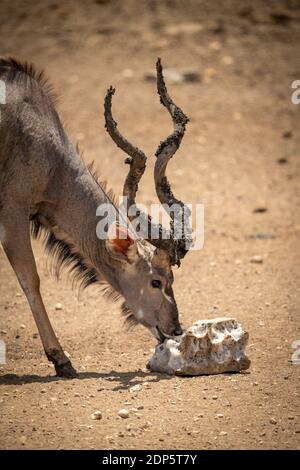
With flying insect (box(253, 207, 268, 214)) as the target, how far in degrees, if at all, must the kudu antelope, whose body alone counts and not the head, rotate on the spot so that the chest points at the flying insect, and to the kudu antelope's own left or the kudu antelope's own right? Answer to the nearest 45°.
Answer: approximately 45° to the kudu antelope's own left

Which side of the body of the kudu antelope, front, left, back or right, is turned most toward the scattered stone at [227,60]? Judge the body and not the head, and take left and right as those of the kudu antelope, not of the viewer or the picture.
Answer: left

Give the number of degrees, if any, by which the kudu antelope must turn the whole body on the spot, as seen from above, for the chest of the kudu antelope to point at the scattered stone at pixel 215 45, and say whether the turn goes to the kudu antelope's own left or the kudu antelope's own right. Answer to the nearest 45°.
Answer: approximately 90° to the kudu antelope's own left

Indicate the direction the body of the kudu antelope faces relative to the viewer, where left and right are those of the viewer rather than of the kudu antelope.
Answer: facing to the right of the viewer

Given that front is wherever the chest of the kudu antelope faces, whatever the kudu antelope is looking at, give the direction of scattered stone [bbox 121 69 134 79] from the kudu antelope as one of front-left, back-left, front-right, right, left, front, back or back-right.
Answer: left

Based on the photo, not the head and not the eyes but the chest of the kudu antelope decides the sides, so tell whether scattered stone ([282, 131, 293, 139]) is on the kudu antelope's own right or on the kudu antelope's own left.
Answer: on the kudu antelope's own left

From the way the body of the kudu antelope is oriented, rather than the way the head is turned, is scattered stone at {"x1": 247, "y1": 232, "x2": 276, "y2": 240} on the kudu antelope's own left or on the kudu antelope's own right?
on the kudu antelope's own left

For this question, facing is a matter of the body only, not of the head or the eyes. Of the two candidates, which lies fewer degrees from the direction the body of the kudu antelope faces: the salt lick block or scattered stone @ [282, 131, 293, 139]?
the salt lick block

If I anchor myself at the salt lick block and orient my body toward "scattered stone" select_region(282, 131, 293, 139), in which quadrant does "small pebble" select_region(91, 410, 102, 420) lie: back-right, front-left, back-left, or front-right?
back-left

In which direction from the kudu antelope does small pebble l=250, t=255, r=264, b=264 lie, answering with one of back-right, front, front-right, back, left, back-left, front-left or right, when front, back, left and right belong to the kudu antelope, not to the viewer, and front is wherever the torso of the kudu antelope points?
front-left
